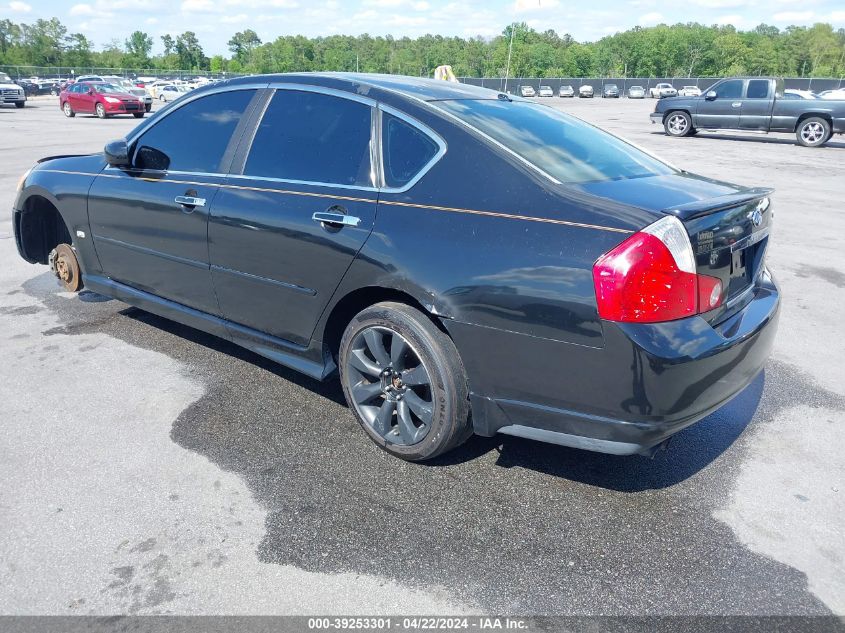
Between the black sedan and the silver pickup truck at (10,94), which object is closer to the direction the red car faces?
the black sedan

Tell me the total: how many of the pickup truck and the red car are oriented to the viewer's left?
1

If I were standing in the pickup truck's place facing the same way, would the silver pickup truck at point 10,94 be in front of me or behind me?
in front

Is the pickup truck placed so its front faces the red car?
yes

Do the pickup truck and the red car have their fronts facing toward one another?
yes

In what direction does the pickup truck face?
to the viewer's left

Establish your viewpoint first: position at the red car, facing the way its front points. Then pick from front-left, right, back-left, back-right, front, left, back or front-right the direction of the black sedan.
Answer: front-right

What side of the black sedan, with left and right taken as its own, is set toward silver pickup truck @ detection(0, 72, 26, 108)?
front

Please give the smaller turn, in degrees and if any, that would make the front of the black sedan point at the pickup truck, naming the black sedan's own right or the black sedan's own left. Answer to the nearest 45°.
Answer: approximately 90° to the black sedan's own right

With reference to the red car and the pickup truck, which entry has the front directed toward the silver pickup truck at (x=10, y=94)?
the pickup truck
